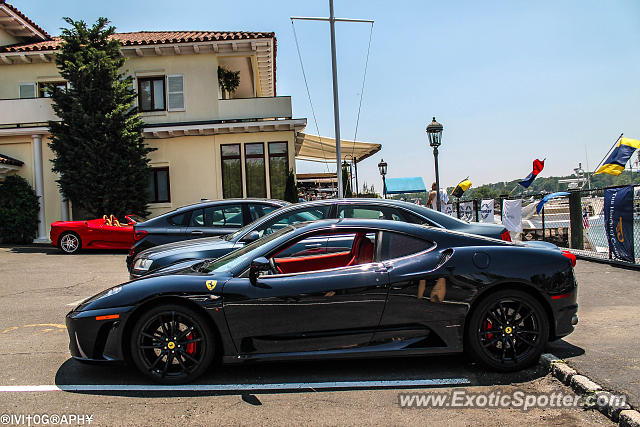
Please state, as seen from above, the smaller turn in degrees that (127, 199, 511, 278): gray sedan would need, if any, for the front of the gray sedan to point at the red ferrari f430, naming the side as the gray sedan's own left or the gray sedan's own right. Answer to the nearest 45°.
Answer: approximately 45° to the gray sedan's own right

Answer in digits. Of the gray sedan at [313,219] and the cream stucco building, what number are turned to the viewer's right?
0

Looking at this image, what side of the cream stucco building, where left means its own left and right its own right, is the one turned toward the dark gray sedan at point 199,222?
front

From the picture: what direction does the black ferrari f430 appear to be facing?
to the viewer's left

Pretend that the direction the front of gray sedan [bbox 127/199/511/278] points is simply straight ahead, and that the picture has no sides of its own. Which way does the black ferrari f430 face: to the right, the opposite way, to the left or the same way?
the same way

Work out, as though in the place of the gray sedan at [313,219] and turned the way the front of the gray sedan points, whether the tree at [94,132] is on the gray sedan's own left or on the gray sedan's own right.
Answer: on the gray sedan's own right

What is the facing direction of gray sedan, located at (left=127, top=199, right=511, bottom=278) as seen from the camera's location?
facing to the left of the viewer

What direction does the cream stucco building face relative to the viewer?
toward the camera

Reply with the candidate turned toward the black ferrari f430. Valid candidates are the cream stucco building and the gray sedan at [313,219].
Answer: the cream stucco building

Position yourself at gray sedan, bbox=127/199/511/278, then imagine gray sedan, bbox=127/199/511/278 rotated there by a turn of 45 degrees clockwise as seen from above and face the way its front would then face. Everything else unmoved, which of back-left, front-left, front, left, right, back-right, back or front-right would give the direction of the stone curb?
back
